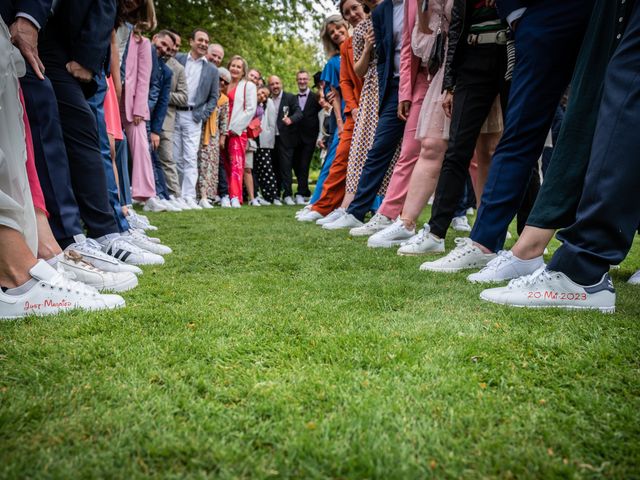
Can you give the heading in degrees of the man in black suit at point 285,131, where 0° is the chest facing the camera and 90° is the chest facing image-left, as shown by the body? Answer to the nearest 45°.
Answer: approximately 0°
